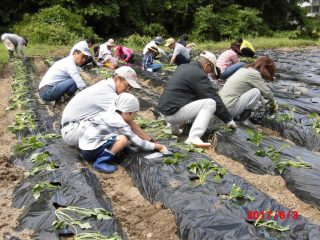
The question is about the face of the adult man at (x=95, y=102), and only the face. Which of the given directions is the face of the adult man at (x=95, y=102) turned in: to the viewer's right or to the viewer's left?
to the viewer's right

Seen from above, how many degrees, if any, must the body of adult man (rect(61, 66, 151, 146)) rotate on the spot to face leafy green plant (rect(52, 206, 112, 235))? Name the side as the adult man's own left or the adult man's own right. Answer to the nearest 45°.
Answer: approximately 90° to the adult man's own right

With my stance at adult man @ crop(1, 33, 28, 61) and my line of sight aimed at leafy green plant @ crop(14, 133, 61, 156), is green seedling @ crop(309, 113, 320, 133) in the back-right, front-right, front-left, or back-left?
front-left

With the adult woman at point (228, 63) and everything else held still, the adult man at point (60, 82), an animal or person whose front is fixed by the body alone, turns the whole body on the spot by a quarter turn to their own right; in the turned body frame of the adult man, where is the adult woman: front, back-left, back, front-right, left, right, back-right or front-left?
left

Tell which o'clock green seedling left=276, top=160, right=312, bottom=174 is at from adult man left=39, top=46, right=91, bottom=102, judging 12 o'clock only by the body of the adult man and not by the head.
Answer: The green seedling is roughly at 2 o'clock from the adult man.

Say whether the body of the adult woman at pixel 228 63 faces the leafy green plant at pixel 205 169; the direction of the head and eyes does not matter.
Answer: no
